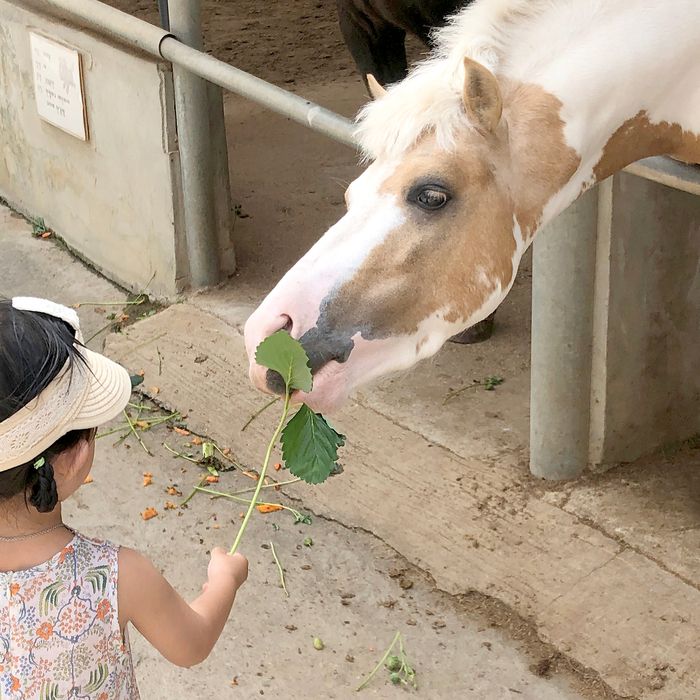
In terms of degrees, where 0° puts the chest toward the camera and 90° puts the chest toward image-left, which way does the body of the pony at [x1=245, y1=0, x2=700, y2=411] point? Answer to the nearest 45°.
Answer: approximately 90°

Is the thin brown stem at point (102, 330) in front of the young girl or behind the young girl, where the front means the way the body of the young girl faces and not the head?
in front

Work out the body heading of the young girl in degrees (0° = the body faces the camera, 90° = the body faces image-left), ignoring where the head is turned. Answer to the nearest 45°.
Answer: approximately 225°

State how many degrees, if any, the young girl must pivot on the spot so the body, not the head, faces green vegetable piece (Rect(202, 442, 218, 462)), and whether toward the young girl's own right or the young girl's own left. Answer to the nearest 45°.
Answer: approximately 45° to the young girl's own left

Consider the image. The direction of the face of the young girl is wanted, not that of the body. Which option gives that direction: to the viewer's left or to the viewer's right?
to the viewer's right

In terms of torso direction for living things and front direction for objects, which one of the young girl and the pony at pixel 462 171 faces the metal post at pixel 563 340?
the young girl

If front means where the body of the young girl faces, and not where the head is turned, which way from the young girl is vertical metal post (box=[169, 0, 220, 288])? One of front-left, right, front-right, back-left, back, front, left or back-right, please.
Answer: front-left

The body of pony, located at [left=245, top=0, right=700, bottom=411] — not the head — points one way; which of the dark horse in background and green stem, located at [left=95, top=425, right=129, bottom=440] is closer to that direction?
the green stem

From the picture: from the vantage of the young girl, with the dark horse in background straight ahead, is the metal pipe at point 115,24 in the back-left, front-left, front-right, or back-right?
front-left

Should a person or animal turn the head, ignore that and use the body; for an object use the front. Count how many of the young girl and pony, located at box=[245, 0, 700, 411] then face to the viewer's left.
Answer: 1
